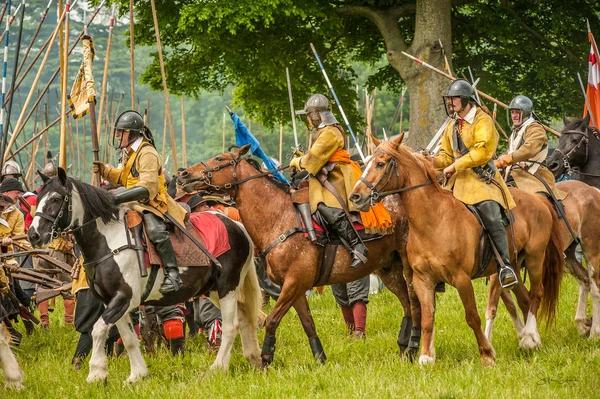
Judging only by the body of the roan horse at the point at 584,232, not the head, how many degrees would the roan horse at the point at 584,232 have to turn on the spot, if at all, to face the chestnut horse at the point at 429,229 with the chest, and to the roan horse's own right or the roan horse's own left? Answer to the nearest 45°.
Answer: approximately 45° to the roan horse's own left

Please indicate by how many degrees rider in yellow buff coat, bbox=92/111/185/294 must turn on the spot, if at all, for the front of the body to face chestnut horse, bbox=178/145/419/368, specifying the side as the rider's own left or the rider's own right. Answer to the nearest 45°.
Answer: approximately 180°

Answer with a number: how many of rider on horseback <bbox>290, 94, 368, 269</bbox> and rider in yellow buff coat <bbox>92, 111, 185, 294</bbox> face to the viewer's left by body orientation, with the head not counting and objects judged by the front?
2

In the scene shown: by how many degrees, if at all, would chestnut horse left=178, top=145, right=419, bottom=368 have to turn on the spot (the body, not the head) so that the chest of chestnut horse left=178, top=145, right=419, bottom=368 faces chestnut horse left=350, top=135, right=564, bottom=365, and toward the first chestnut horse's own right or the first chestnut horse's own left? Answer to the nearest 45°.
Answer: approximately 135° to the first chestnut horse's own left

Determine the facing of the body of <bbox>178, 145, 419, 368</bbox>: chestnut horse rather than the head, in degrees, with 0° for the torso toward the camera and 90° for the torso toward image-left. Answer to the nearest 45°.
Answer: approximately 90°

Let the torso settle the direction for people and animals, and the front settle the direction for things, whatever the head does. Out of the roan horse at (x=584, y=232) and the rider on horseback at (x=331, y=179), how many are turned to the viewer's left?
2

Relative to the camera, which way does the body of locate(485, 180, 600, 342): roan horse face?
to the viewer's left

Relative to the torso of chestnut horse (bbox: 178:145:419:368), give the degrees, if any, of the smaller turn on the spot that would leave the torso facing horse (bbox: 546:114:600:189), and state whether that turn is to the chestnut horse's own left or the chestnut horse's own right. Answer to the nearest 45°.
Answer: approximately 135° to the chestnut horse's own right

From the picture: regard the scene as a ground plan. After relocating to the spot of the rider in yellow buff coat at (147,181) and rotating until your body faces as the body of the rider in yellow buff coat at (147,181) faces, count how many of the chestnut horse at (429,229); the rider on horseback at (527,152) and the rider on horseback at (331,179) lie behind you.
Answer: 3

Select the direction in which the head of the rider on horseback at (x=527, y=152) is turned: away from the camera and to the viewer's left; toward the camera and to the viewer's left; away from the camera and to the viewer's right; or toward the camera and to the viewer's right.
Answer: toward the camera and to the viewer's left

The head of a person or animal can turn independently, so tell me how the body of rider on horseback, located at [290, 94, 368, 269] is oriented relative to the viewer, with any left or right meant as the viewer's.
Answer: facing to the left of the viewer

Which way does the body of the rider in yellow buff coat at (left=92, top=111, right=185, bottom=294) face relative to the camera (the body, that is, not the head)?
to the viewer's left

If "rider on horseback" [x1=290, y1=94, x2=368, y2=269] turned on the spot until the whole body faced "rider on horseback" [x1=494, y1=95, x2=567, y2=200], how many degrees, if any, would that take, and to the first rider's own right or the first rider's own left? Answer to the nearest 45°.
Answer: approximately 135° to the first rider's own right

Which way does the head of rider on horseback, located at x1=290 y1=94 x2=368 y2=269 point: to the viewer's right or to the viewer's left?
to the viewer's left

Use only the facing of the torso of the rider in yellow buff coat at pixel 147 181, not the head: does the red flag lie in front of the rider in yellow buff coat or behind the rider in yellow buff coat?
behind
